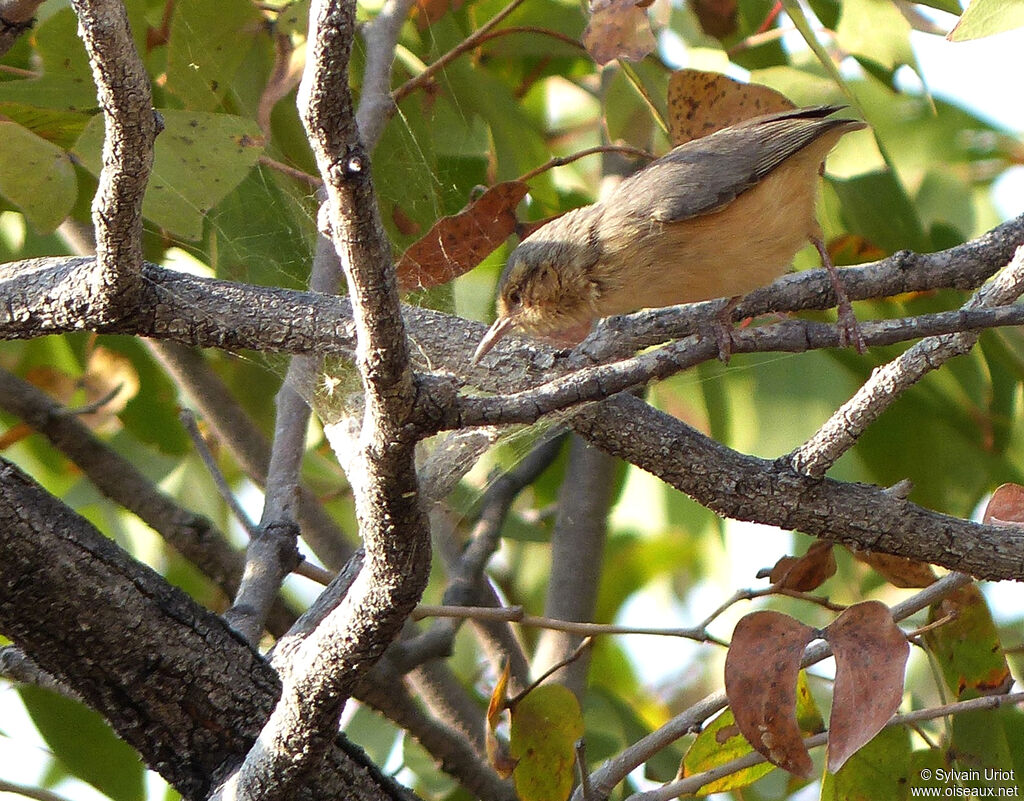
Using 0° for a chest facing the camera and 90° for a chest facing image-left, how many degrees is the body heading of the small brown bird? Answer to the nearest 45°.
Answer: approximately 90°

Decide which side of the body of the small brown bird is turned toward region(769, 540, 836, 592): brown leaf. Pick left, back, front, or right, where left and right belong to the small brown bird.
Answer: back

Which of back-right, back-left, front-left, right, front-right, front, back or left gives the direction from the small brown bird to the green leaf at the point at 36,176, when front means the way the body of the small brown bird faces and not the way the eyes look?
front-left

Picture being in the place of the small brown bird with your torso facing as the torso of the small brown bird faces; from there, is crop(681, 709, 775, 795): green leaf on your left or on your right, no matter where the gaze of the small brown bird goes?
on your left

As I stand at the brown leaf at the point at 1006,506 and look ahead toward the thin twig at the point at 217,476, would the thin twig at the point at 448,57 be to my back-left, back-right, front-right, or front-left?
front-right

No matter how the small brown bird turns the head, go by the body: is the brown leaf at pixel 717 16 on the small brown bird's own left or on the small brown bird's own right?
on the small brown bird's own right
